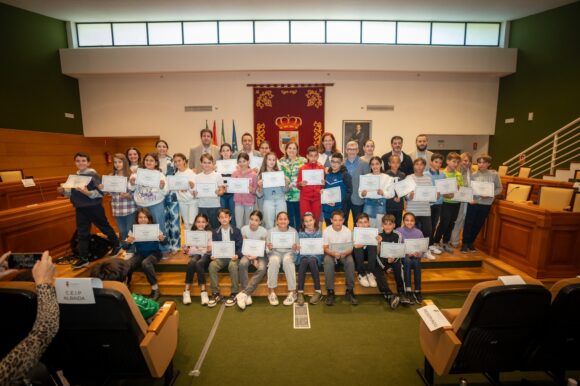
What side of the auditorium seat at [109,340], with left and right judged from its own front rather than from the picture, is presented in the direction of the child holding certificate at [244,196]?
front

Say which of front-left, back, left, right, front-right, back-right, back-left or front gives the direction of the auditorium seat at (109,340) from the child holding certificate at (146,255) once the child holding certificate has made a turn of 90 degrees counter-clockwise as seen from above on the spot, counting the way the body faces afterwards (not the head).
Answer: right

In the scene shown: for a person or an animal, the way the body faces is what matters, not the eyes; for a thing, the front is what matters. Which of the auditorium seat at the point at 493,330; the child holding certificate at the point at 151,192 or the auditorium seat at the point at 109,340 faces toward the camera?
the child holding certificate

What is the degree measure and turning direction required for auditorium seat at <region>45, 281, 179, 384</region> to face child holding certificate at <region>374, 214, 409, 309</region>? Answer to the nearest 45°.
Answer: approximately 45° to its right

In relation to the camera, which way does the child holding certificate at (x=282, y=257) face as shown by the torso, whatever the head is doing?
toward the camera

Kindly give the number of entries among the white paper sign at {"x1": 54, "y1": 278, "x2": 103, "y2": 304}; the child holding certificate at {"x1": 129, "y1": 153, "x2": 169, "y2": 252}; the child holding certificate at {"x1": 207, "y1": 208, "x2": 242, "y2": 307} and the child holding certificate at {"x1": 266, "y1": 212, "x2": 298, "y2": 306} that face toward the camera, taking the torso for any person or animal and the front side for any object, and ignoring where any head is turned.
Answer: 4

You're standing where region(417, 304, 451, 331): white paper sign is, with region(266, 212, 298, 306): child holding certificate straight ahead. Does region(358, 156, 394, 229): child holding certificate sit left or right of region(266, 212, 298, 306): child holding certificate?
right

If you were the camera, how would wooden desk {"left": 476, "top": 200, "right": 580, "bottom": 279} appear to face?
facing the viewer and to the left of the viewer

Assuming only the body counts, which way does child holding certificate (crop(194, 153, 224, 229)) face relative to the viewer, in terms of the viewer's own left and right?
facing the viewer

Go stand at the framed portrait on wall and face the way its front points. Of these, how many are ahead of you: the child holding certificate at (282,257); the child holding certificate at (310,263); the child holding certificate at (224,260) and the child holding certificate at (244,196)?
4

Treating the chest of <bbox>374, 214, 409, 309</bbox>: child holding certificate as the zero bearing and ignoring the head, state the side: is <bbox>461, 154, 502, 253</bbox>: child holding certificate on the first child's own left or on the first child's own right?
on the first child's own left

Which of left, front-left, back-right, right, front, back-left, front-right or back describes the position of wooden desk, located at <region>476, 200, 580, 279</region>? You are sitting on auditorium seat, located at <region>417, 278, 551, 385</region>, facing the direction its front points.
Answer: front-right
